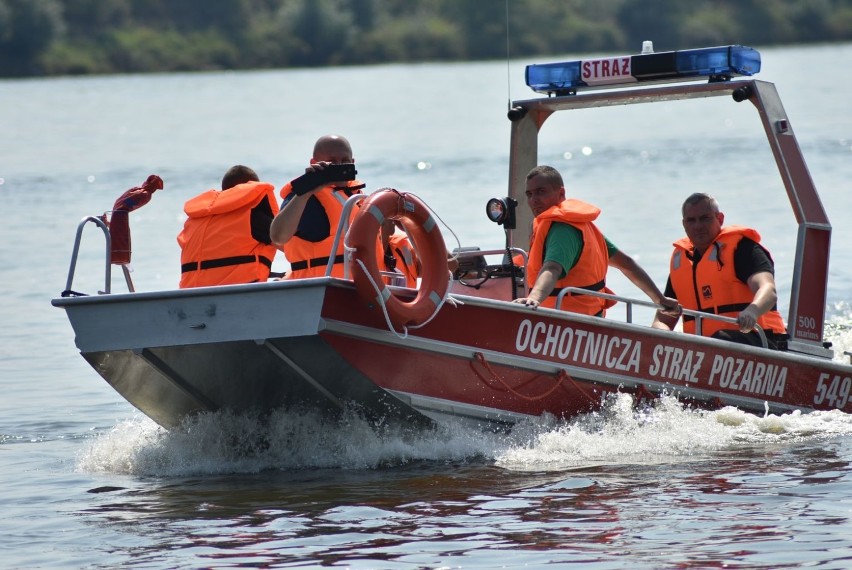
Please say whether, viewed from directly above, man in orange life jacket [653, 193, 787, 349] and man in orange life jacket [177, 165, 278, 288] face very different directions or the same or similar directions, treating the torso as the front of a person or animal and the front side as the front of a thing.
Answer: very different directions

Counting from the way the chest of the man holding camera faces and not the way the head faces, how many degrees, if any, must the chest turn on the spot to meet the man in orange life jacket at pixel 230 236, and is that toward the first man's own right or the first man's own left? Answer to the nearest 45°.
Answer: approximately 135° to the first man's own right

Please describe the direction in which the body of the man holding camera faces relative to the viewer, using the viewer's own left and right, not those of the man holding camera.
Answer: facing the viewer and to the right of the viewer

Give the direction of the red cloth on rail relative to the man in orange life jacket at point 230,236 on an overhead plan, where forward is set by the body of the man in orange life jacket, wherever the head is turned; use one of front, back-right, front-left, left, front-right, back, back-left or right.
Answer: back-left

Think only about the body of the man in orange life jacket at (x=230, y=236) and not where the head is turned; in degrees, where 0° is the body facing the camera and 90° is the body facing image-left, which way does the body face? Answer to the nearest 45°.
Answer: approximately 225°
